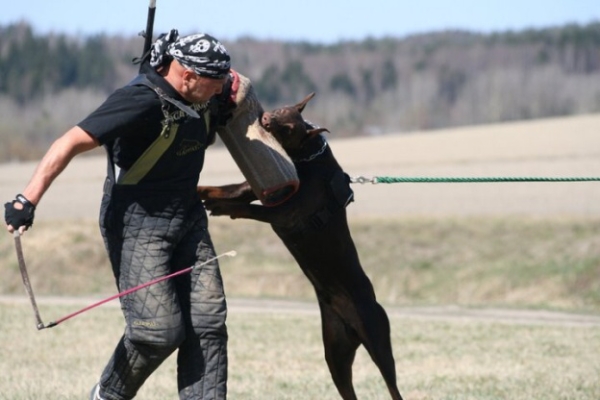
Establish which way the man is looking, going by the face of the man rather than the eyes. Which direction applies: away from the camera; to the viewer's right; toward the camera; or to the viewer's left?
to the viewer's right

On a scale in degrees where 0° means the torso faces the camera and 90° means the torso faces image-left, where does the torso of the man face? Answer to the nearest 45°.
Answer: approximately 315°
